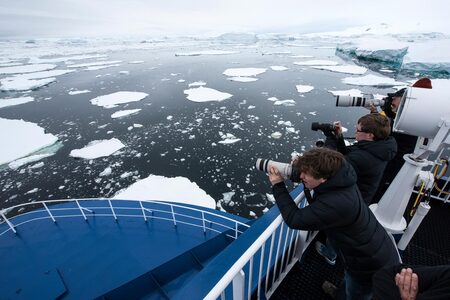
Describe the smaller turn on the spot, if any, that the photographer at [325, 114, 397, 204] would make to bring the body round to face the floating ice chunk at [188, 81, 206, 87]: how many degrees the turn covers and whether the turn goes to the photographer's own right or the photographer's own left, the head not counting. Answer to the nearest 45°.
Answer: approximately 45° to the photographer's own right

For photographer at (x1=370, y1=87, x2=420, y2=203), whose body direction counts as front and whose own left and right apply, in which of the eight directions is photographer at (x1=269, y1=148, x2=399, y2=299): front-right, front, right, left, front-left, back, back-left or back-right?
left

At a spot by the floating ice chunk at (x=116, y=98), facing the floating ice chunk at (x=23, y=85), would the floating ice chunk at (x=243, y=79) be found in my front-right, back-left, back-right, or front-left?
back-right

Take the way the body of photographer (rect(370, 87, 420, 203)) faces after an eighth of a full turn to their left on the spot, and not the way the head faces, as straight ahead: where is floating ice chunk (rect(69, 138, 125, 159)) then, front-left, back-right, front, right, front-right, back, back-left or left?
front-right

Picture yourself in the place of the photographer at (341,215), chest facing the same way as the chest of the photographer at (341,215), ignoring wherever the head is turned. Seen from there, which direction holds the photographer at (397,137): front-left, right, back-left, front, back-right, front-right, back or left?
right

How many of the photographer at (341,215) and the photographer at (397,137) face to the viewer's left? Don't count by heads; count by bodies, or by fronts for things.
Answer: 2

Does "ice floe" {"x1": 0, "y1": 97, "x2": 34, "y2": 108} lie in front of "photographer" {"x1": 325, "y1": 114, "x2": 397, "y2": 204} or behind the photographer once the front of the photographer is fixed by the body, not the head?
in front

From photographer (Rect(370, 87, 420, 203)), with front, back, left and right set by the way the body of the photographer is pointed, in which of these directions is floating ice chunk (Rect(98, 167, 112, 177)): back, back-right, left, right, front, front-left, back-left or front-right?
front

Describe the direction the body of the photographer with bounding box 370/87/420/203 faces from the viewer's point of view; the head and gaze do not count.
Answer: to the viewer's left

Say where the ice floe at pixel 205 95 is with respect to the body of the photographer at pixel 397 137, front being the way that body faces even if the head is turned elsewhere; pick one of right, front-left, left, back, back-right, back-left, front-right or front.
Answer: front-right

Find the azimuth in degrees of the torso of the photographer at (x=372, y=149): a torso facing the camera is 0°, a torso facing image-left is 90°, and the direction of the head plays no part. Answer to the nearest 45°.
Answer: approximately 90°

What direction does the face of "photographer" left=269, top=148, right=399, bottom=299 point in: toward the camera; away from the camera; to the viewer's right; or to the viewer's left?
to the viewer's left

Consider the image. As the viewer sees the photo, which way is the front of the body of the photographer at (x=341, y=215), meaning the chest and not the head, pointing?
to the viewer's left

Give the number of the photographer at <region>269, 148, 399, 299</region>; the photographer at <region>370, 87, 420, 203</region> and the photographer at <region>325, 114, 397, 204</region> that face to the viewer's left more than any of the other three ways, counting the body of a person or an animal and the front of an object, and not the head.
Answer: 3

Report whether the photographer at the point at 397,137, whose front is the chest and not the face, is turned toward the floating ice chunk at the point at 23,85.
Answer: yes

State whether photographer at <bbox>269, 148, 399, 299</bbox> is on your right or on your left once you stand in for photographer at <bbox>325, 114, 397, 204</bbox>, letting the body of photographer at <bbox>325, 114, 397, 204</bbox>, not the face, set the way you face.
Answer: on your left

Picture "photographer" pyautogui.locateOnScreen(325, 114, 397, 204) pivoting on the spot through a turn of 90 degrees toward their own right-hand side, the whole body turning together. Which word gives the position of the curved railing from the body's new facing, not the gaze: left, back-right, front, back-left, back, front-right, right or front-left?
left
